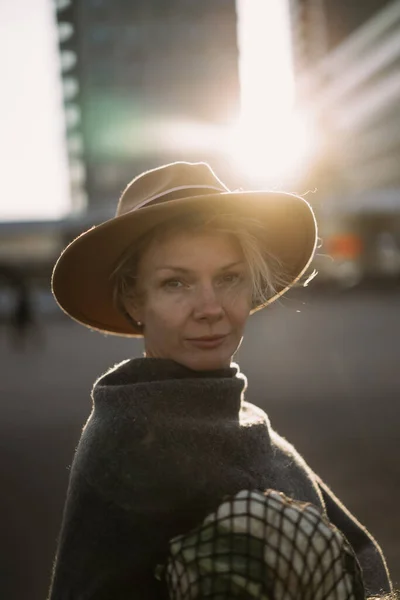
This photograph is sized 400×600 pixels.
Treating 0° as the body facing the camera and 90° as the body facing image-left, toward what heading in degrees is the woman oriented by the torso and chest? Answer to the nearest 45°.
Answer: approximately 315°

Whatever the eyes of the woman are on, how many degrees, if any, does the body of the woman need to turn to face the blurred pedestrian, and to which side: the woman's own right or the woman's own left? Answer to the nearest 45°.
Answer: approximately 135° to the woman's own left
